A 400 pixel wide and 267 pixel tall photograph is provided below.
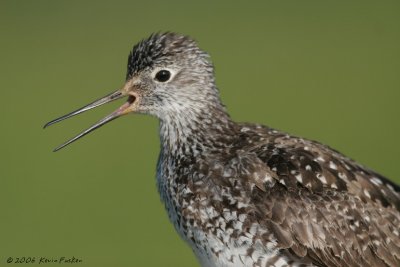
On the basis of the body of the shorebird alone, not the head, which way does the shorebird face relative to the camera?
to the viewer's left
